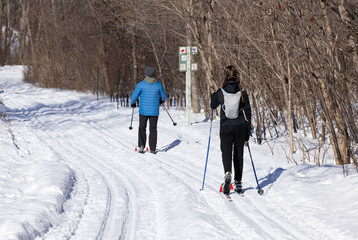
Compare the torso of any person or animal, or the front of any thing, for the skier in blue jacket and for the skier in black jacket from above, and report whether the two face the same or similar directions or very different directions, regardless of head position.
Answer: same or similar directions

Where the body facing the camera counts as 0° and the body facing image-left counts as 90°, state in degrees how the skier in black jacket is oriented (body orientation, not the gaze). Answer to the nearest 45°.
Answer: approximately 180°

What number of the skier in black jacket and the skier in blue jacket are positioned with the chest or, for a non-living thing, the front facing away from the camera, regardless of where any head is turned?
2

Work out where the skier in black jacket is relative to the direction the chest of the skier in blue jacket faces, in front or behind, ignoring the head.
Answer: behind

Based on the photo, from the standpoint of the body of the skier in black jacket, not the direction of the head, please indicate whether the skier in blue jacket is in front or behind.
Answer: in front

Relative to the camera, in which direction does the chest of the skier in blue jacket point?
away from the camera
